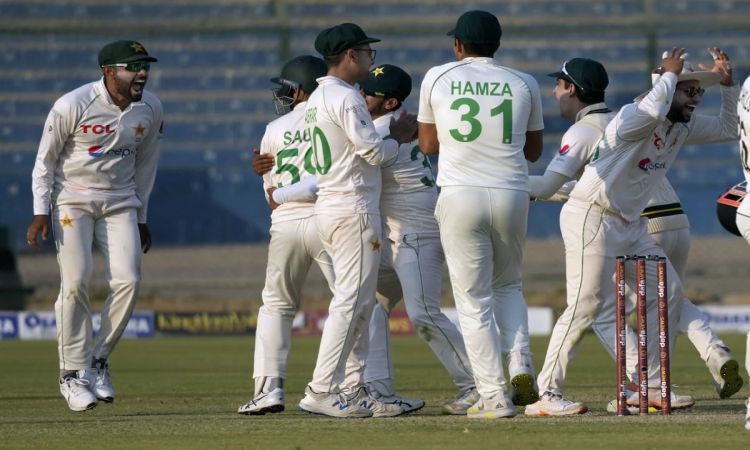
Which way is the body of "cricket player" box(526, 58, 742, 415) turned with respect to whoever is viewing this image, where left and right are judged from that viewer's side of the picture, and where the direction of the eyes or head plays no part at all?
facing to the left of the viewer

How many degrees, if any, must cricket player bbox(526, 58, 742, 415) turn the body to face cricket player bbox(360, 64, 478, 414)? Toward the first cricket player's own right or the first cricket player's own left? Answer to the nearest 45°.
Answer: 0° — they already face them

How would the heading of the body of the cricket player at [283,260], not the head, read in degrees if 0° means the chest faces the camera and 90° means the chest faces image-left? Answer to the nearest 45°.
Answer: approximately 135°

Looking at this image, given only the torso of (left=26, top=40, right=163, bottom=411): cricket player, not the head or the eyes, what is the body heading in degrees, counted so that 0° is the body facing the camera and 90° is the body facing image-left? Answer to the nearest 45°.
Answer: approximately 315°

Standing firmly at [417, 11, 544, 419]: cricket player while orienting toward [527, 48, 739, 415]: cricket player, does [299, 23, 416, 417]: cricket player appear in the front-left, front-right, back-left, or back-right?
back-left
